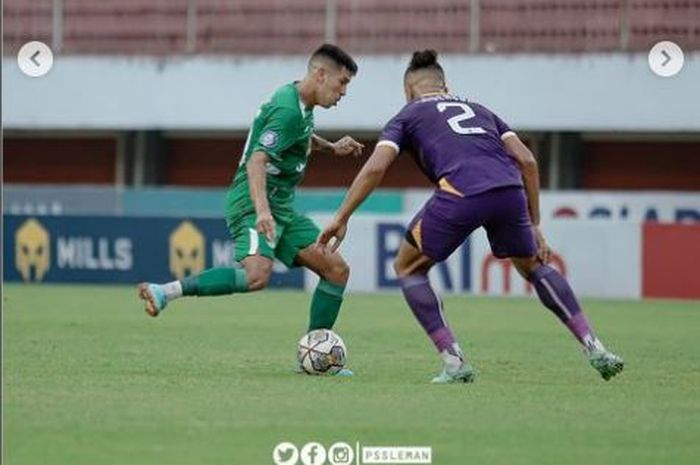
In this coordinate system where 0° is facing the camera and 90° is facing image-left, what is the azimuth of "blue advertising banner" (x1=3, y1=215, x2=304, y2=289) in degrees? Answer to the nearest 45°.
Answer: approximately 0°

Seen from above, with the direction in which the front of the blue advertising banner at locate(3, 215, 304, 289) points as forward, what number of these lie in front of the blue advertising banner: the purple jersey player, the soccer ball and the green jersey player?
3

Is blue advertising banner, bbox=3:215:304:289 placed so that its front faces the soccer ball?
yes

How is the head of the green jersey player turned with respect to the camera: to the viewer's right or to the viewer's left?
to the viewer's right

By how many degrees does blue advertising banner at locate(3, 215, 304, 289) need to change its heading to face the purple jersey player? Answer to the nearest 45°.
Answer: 0° — it already faces them

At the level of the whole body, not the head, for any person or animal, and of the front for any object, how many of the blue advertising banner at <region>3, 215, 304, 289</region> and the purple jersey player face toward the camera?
1

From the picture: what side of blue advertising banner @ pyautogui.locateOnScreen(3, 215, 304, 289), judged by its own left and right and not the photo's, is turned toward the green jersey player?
front

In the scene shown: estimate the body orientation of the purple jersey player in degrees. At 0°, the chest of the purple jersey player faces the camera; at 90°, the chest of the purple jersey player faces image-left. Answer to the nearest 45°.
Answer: approximately 135°
